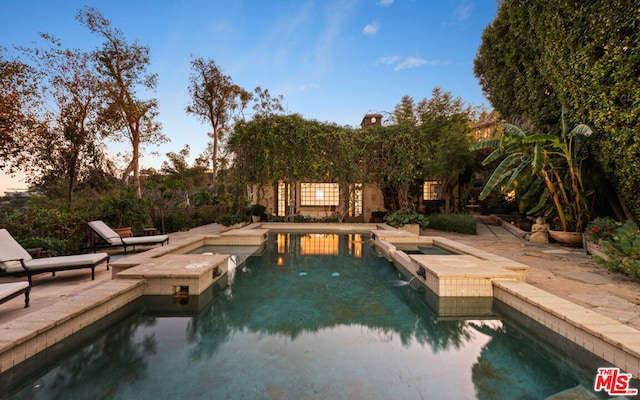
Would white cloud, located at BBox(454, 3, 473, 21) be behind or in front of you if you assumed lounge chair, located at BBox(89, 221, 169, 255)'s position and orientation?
in front

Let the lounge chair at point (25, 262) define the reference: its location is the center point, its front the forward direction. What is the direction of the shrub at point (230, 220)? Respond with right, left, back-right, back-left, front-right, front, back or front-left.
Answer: front-left

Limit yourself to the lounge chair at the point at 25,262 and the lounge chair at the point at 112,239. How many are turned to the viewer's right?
2

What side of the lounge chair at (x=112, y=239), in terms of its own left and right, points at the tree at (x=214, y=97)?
left

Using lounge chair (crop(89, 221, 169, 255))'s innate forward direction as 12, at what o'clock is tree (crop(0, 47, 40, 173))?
The tree is roughly at 8 o'clock from the lounge chair.

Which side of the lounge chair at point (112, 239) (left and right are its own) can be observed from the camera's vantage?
right

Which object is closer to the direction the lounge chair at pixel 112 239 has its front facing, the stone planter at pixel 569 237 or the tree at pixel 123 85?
the stone planter

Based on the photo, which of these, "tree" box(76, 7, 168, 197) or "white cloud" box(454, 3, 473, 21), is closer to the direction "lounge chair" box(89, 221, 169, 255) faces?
the white cloud

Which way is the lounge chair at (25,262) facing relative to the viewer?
to the viewer's right

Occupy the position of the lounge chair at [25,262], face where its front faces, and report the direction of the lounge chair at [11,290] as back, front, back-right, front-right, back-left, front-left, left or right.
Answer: right
